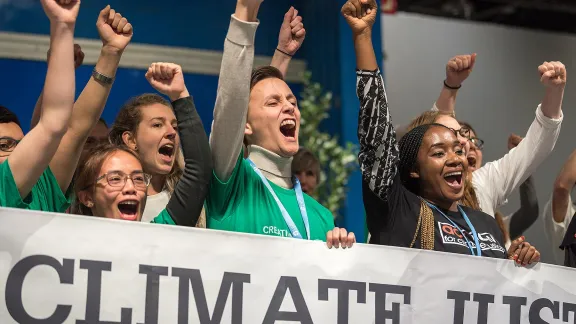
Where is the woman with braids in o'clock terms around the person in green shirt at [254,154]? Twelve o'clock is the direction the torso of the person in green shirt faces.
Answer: The woman with braids is roughly at 10 o'clock from the person in green shirt.

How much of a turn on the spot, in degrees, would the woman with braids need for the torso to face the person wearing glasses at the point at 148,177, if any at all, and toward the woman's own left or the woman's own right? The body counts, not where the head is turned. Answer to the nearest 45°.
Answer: approximately 90° to the woman's own right

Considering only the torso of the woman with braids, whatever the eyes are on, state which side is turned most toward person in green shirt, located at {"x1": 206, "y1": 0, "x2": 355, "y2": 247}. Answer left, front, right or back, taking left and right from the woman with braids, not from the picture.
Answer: right

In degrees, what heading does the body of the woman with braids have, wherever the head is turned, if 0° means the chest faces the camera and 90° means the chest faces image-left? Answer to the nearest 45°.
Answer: approximately 315°

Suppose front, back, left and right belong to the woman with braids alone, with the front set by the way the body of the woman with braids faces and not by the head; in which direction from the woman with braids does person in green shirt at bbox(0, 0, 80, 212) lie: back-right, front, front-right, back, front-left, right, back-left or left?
right
